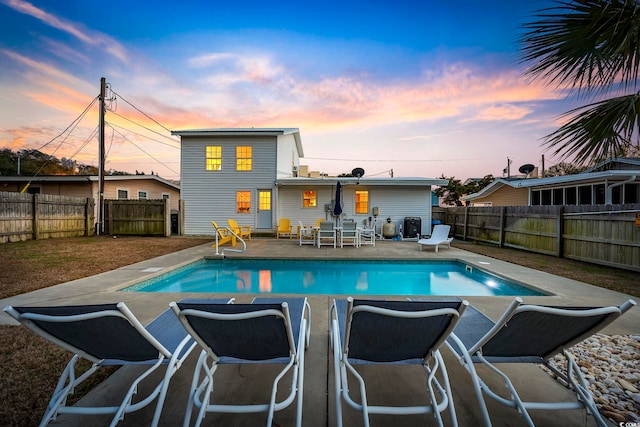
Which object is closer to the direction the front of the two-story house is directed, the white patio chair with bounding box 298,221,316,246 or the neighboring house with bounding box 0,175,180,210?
the white patio chair

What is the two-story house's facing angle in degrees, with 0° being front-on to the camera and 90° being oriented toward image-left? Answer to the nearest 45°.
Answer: approximately 0°

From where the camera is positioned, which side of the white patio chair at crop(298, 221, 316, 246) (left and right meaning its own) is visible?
right

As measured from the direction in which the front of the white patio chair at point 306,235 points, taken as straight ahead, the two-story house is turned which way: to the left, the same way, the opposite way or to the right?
to the right

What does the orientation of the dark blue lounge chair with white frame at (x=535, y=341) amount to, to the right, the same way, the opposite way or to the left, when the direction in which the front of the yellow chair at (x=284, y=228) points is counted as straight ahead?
the opposite way

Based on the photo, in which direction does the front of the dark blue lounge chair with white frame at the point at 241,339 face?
away from the camera

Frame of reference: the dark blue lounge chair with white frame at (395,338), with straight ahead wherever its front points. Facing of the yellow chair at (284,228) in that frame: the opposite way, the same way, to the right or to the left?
the opposite way

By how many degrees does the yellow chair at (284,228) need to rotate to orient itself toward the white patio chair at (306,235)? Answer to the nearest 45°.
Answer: approximately 45° to its left

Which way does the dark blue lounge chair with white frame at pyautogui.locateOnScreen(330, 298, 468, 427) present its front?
away from the camera

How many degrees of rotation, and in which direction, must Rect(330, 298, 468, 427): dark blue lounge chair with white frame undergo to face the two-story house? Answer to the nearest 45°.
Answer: approximately 45° to its left

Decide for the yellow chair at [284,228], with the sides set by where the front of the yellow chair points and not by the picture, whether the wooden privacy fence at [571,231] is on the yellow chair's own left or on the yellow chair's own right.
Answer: on the yellow chair's own left
